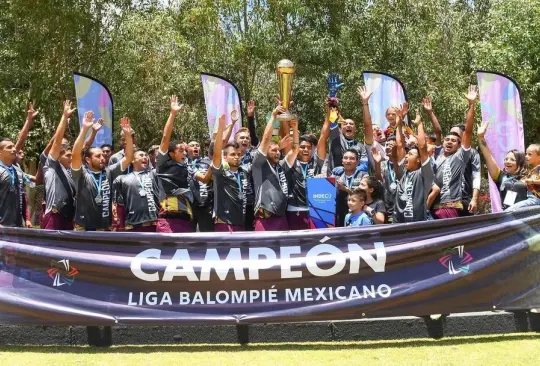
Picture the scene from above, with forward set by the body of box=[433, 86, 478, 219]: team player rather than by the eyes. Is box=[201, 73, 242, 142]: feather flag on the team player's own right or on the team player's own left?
on the team player's own right

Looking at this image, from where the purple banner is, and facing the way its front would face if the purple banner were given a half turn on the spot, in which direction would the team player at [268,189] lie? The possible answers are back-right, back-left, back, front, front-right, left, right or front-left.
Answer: front

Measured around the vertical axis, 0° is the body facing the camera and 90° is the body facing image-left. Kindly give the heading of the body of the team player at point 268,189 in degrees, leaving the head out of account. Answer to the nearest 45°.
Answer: approximately 315°

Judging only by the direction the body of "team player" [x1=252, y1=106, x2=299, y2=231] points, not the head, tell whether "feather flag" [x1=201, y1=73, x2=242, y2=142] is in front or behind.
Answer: behind

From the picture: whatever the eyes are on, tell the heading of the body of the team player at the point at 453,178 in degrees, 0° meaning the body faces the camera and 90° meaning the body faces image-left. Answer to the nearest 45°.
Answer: approximately 45°

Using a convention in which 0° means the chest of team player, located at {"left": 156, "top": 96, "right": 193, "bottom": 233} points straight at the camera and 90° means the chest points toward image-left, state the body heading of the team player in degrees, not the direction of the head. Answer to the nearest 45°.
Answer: approximately 315°

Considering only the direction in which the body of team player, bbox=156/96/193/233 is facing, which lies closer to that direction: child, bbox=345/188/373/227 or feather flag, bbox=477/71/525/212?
the child

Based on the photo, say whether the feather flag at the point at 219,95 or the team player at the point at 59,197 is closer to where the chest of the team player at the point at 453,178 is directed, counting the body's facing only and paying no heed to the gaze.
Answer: the team player

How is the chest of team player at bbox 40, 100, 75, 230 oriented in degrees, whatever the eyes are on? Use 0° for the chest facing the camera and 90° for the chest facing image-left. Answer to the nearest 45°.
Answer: approximately 315°

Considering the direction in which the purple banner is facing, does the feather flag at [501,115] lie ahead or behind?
behind

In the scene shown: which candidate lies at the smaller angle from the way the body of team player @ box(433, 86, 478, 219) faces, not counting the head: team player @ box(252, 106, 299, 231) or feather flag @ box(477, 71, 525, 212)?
the team player
